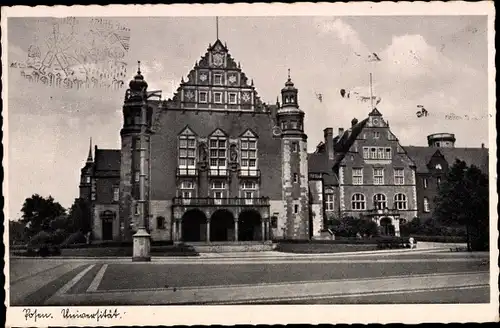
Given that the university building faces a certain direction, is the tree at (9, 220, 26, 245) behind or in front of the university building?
in front

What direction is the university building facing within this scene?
toward the camera

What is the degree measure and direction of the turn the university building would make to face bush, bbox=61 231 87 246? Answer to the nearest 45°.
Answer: approximately 45° to its right

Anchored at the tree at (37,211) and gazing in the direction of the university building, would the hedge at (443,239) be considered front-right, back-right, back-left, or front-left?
front-right

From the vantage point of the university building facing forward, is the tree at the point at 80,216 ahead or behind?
ahead

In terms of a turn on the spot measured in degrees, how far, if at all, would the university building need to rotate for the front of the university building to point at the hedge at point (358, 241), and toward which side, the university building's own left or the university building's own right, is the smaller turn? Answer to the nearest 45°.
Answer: approximately 90° to the university building's own left

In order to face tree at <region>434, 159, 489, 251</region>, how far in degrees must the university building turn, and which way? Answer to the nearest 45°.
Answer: approximately 45° to its left
